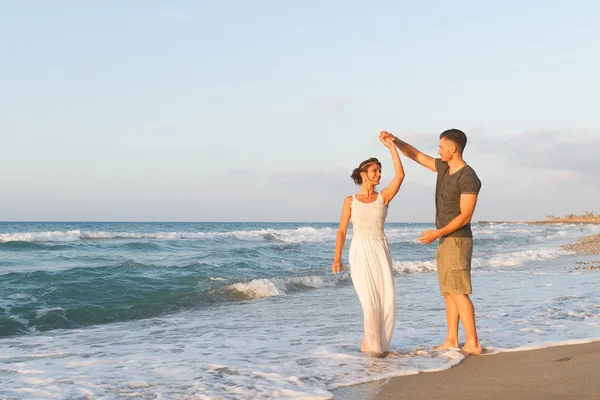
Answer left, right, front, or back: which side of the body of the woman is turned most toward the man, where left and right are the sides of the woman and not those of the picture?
left

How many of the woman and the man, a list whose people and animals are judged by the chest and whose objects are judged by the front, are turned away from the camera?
0

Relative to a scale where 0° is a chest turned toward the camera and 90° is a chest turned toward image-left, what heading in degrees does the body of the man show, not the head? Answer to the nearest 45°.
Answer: approximately 45°

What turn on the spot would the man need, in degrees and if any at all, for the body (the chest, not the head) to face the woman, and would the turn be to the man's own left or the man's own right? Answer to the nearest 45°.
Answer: approximately 45° to the man's own right

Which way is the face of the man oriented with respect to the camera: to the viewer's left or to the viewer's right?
to the viewer's left

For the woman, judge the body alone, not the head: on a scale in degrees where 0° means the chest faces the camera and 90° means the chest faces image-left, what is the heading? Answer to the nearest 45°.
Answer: approximately 0°
